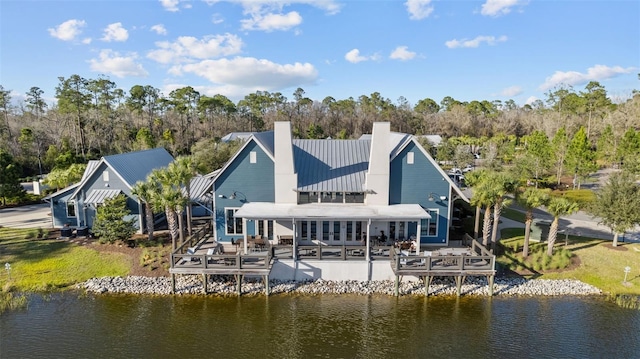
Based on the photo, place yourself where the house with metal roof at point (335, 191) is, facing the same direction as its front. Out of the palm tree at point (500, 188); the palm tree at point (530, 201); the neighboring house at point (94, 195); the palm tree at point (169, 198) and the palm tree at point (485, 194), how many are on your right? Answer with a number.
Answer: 2

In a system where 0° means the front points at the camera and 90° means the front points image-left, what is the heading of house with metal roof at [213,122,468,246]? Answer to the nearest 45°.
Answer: approximately 0°

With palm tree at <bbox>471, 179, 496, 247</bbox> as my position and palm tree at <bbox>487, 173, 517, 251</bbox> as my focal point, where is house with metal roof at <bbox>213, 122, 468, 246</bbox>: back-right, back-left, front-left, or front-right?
back-left

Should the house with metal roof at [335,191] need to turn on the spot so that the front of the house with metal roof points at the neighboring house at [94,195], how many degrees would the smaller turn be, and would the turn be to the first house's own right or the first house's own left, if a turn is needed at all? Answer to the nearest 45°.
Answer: approximately 90° to the first house's own right

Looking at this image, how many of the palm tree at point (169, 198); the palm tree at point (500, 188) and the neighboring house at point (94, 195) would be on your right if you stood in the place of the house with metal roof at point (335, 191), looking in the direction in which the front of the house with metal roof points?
2

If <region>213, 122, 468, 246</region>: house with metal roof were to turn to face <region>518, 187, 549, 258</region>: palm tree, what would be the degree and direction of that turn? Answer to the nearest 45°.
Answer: approximately 90° to its left

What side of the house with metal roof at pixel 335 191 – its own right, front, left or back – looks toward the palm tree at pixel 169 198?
right

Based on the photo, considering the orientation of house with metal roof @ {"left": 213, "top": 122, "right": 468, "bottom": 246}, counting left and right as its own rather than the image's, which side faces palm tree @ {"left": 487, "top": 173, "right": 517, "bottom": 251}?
left
